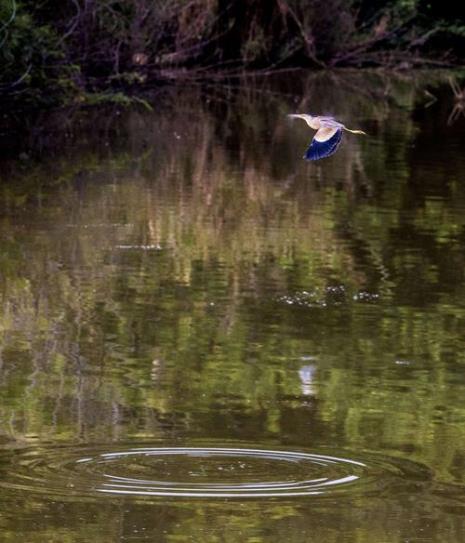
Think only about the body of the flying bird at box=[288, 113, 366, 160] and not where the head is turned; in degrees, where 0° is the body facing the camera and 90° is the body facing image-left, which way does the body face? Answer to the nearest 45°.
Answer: approximately 90°
